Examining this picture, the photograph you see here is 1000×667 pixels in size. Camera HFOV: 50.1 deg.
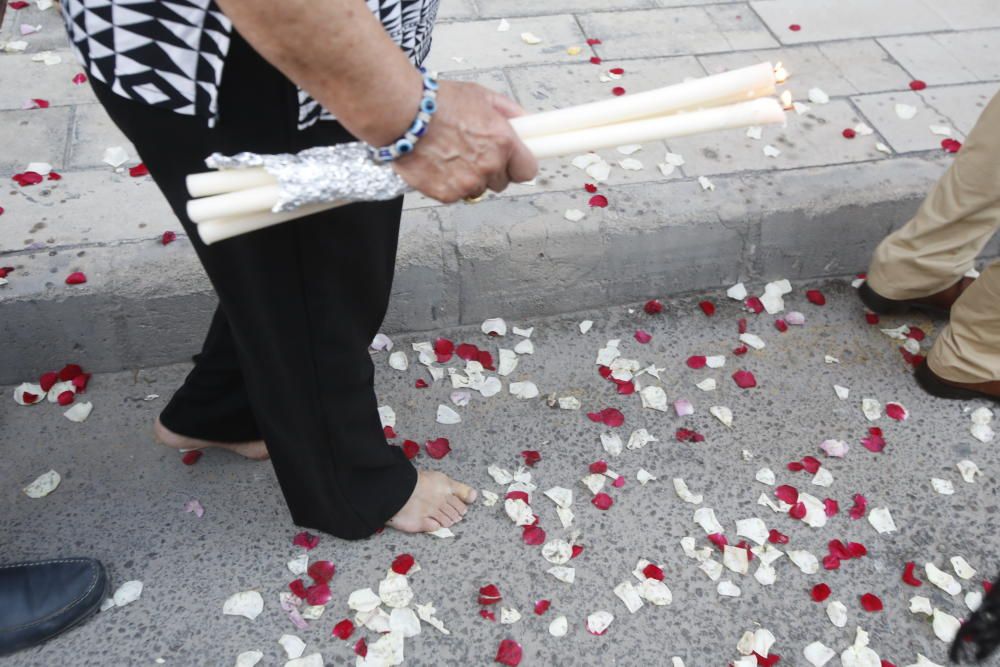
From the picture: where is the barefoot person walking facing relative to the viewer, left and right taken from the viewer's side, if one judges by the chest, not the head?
facing to the right of the viewer

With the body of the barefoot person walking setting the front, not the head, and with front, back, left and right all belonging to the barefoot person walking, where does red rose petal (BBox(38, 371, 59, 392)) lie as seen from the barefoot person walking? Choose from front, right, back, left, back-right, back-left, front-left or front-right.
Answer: back-left

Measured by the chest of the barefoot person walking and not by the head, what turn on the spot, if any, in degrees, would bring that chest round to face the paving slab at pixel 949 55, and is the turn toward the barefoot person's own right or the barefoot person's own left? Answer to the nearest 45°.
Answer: approximately 45° to the barefoot person's own left

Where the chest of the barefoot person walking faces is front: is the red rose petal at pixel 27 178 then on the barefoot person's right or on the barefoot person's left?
on the barefoot person's left

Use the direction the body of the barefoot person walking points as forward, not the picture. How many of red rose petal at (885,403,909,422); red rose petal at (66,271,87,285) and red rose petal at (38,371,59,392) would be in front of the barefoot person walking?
1

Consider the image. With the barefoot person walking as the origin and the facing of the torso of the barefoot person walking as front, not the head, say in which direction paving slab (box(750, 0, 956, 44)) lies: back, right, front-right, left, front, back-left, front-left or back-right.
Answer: front-left
